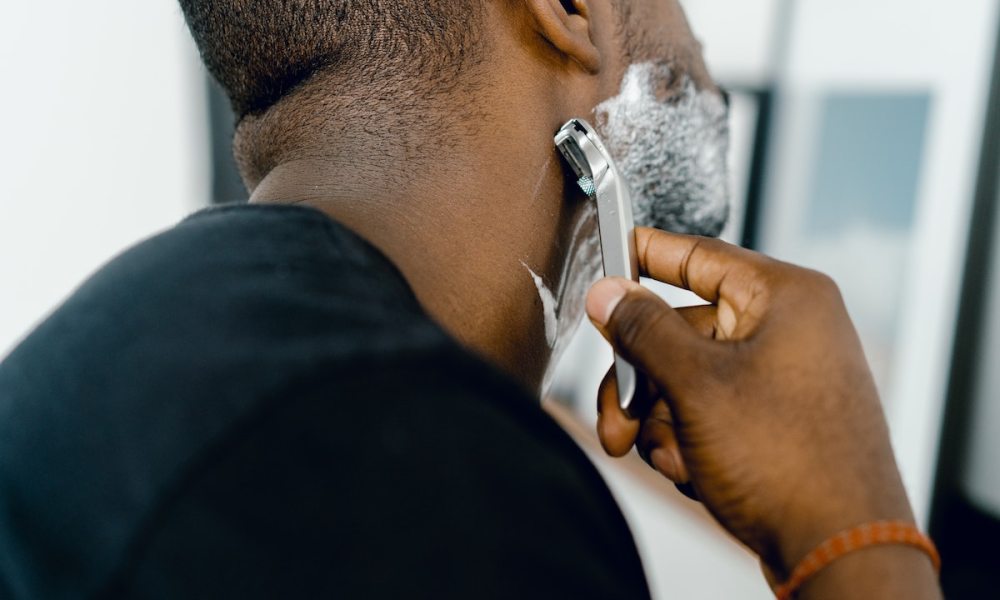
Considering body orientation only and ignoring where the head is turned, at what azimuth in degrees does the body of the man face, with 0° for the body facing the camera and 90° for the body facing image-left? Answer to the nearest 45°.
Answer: approximately 225°

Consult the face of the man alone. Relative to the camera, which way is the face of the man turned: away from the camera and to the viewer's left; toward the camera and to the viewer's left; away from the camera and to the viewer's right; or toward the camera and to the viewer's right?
away from the camera and to the viewer's right
